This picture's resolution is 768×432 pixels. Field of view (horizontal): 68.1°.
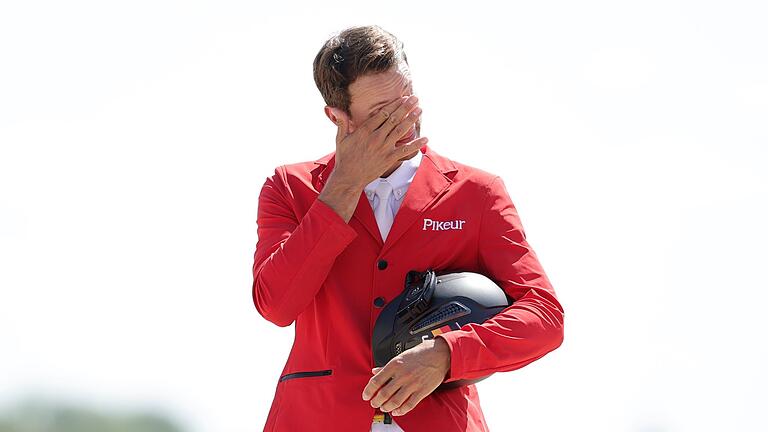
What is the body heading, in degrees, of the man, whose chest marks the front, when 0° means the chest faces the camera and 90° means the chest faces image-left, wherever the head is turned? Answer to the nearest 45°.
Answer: approximately 0°
